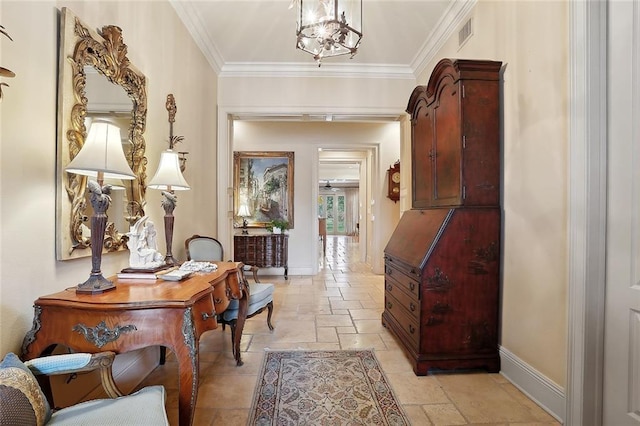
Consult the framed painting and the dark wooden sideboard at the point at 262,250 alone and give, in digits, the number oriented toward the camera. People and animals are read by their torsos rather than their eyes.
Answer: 2

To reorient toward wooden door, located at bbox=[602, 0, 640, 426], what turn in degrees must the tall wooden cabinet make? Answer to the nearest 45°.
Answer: approximately 135° to its left

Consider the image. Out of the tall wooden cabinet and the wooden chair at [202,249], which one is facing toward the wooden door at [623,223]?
the wooden chair

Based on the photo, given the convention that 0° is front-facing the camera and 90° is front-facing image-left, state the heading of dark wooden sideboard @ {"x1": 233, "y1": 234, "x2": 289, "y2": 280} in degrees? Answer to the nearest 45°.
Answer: approximately 0°

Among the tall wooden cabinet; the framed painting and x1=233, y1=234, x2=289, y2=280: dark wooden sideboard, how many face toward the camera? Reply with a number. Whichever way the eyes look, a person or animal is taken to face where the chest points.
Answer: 2

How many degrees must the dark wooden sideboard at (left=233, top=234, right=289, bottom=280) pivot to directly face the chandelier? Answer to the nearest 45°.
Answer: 0° — it already faces it

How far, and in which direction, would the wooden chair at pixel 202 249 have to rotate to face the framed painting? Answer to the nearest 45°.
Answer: approximately 135° to its left

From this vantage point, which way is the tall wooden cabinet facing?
to the viewer's left

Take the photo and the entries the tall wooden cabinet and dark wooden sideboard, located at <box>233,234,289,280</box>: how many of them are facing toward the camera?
1

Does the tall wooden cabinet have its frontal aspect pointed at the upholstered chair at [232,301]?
yes

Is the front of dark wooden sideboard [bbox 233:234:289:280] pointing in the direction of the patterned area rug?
yes
